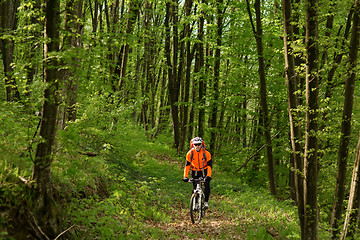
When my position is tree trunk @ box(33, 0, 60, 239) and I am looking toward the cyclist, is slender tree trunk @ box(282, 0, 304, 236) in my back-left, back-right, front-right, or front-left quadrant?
front-right

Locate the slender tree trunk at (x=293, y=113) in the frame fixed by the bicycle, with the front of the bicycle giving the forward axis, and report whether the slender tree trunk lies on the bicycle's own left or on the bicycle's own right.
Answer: on the bicycle's own left

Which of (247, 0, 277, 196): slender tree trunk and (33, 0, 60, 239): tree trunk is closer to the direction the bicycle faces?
the tree trunk

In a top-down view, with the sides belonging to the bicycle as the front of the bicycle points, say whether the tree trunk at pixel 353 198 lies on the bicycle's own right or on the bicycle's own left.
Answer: on the bicycle's own left

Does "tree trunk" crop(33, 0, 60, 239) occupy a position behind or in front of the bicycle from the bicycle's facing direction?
in front

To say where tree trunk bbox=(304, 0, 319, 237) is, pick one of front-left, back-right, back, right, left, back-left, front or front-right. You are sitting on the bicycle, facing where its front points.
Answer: front-left

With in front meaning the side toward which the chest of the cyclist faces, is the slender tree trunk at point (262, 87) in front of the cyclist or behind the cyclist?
behind

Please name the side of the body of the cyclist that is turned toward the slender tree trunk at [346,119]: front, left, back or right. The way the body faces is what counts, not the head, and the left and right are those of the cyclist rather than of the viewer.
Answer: left

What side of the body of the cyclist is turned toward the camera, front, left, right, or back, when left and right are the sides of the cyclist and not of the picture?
front

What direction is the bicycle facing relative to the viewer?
toward the camera

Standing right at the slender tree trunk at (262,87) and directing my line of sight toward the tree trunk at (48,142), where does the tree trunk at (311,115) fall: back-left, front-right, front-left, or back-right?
front-left
